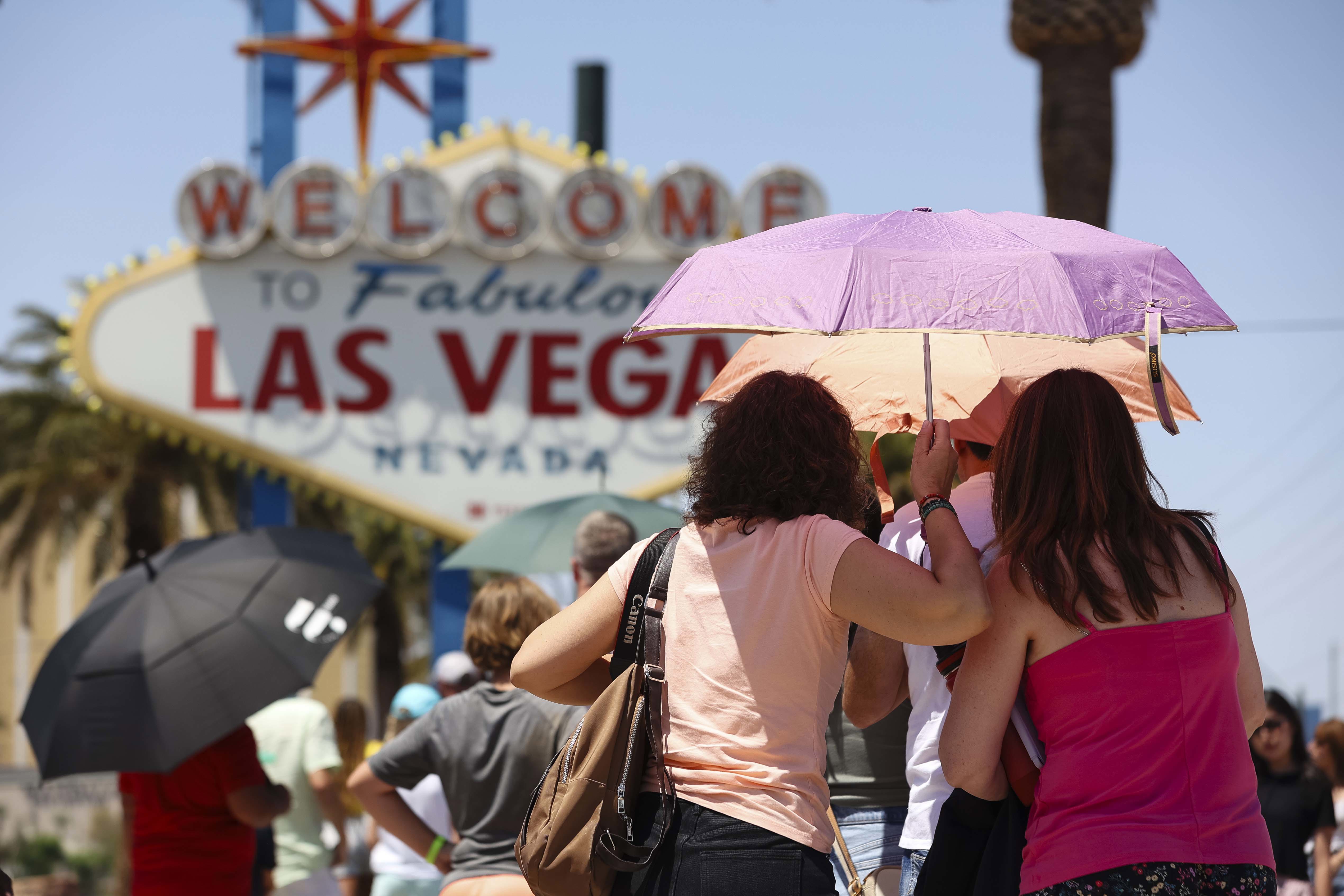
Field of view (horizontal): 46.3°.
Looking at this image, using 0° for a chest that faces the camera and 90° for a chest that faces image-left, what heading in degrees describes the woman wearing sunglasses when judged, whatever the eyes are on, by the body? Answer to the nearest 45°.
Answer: approximately 45°

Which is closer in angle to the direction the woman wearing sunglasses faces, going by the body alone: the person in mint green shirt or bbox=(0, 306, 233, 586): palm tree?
the person in mint green shirt

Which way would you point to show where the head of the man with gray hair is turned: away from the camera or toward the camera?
away from the camera

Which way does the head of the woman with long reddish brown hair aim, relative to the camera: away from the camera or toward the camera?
away from the camera
